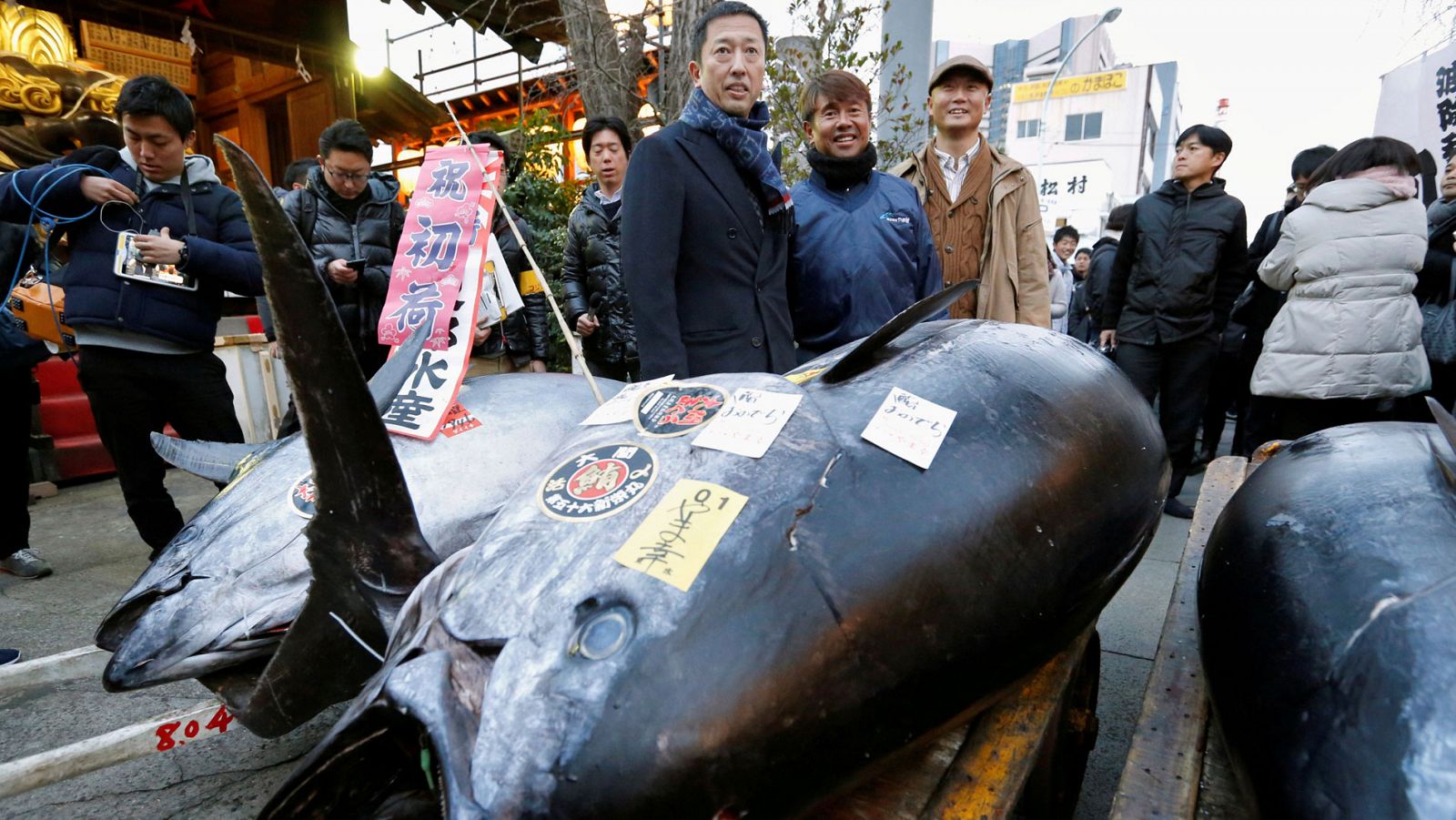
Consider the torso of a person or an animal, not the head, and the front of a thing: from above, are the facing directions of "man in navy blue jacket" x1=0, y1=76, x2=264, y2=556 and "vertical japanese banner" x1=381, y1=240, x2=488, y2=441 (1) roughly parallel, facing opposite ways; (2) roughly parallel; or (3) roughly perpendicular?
roughly parallel

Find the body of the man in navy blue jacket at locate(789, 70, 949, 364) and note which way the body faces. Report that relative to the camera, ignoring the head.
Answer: toward the camera

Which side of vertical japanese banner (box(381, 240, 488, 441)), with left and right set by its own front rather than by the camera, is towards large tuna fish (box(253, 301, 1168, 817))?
front

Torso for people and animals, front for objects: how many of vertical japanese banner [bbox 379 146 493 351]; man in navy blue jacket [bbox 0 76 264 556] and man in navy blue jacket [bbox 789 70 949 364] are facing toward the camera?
3

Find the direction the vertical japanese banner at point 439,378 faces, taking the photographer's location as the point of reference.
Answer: facing the viewer

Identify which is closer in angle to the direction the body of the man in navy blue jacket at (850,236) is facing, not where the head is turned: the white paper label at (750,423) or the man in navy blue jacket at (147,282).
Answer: the white paper label

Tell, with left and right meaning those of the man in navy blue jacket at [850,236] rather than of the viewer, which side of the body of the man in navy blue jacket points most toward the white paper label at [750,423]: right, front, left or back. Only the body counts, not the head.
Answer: front

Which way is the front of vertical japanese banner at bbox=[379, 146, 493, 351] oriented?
toward the camera

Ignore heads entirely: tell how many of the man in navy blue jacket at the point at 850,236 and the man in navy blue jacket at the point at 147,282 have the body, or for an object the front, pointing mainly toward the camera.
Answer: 2

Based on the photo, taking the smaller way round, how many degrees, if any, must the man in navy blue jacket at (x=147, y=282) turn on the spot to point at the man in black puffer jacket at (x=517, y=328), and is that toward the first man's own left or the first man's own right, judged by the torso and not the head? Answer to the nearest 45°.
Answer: approximately 90° to the first man's own left

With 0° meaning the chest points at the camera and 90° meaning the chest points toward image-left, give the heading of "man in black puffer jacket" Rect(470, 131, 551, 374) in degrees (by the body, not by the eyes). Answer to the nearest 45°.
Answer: approximately 45°

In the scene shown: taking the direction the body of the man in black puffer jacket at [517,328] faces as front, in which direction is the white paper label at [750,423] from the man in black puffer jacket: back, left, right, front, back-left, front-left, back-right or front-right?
front-left

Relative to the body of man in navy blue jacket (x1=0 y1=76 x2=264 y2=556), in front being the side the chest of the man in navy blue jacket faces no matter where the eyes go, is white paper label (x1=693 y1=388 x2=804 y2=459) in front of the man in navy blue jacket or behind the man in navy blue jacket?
in front
